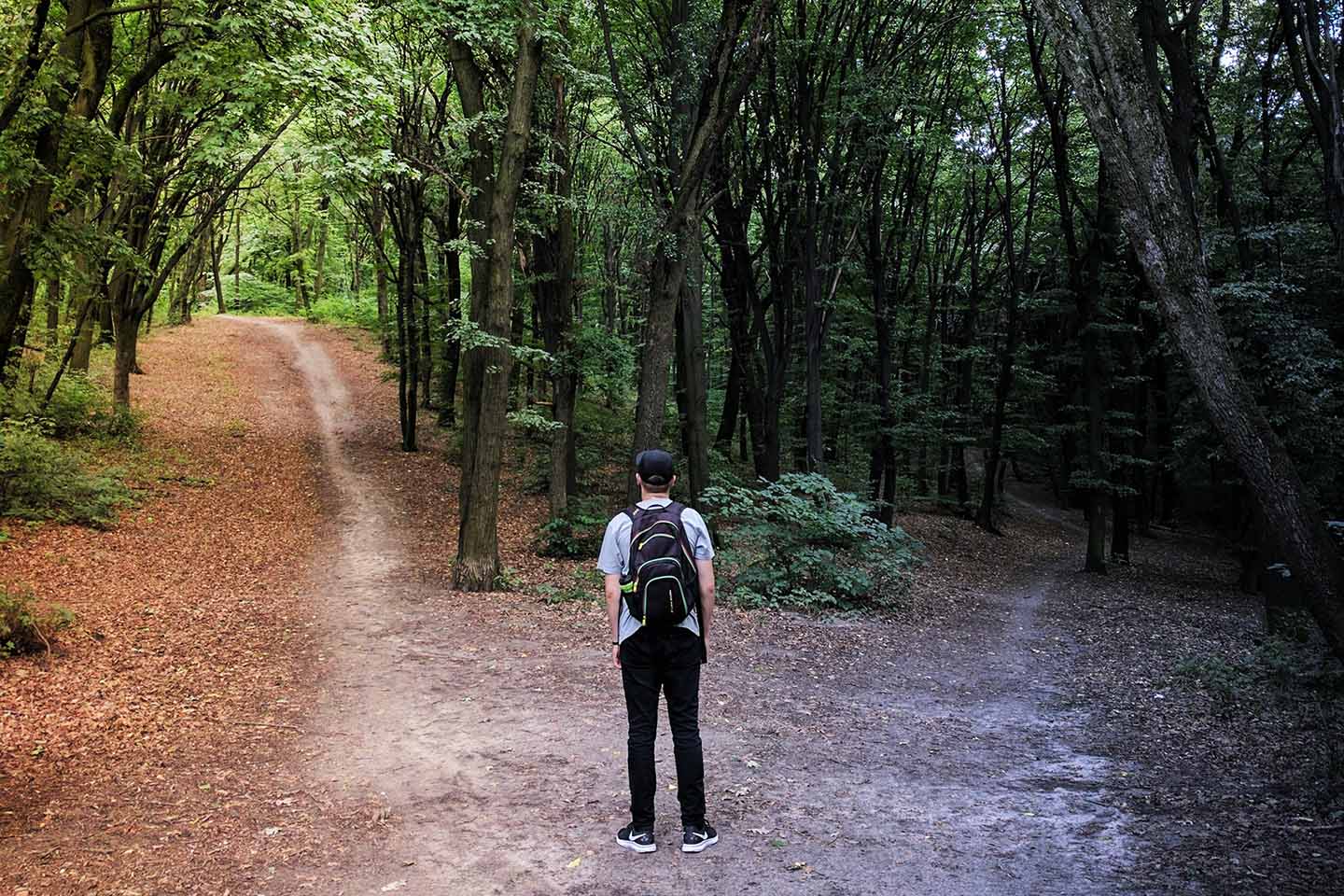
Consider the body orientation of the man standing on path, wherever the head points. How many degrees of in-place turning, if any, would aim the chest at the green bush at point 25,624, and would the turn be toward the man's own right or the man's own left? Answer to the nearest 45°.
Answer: approximately 45° to the man's own left

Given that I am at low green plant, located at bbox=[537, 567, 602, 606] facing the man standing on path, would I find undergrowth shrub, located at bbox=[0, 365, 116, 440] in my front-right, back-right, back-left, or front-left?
back-right

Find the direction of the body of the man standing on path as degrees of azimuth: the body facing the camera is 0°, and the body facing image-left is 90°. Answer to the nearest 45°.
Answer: approximately 180°

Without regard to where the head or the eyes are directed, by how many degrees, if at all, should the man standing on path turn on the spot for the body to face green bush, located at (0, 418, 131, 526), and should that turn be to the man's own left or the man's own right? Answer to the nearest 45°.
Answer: approximately 45° to the man's own left

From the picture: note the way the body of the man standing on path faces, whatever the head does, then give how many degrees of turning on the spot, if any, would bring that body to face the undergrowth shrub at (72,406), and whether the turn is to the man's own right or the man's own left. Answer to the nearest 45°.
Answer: approximately 45° to the man's own left

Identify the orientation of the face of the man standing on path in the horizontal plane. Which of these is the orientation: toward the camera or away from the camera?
away from the camera
